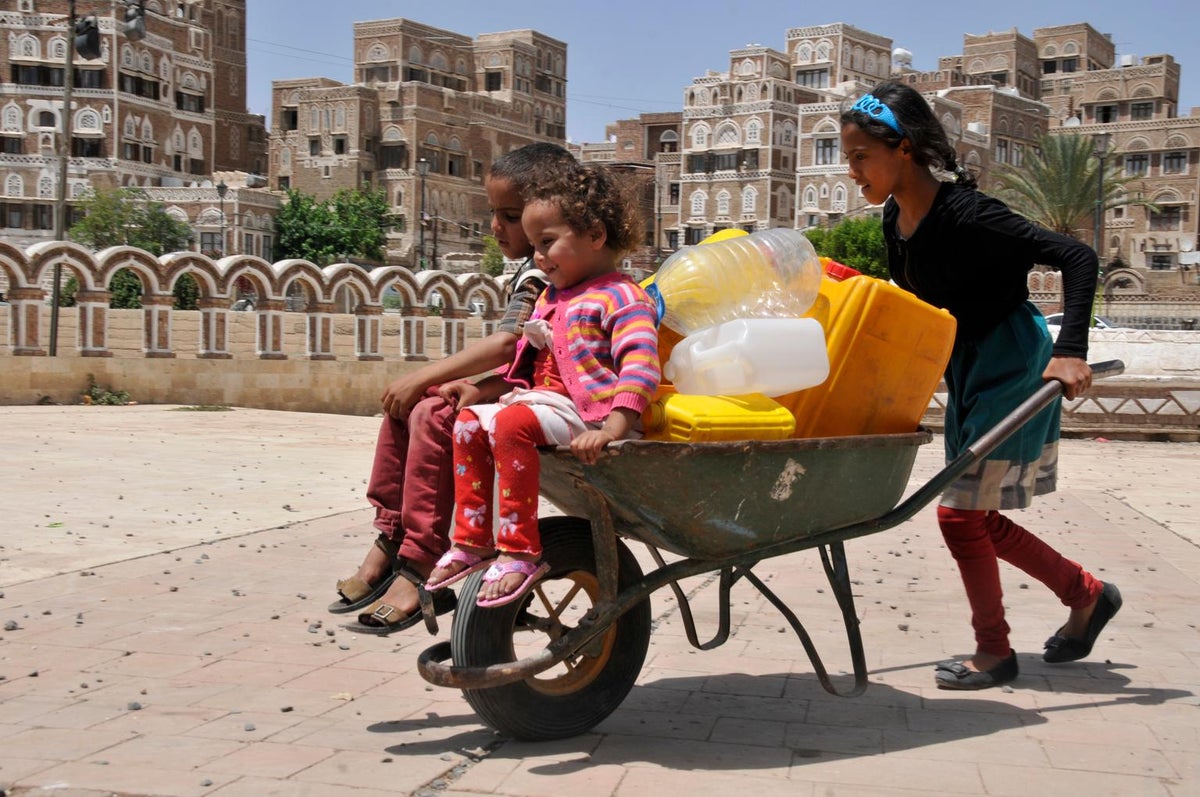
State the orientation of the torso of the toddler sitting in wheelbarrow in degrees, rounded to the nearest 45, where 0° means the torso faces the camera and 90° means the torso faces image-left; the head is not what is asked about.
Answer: approximately 45°

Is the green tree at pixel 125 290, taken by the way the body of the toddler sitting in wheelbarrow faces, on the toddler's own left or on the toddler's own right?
on the toddler's own right

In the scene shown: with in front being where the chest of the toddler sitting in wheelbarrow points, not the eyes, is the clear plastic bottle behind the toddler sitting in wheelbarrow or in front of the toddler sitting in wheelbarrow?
behind

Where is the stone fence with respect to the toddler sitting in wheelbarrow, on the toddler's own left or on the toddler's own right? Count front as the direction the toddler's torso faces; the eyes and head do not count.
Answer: on the toddler's own right

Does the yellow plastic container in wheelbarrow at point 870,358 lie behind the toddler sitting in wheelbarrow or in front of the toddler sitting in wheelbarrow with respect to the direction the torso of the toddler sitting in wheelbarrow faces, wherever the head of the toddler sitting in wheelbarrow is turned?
behind
